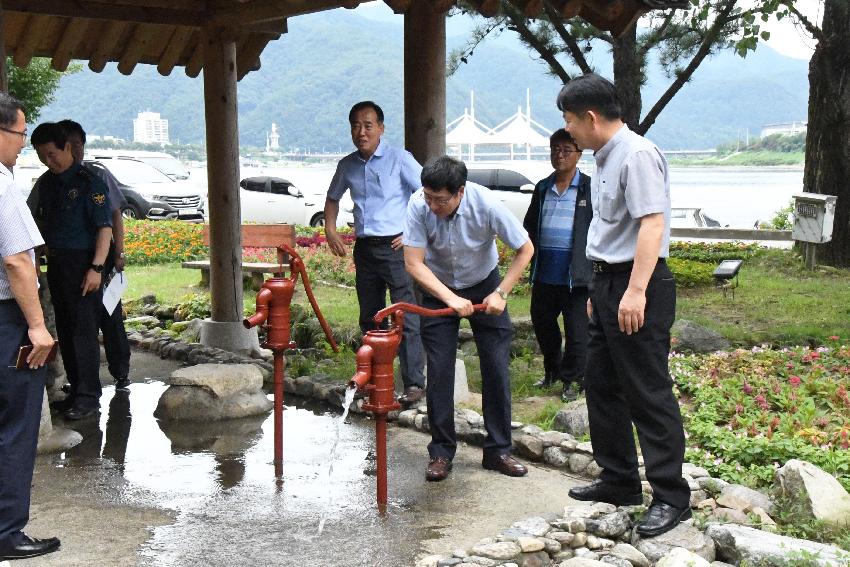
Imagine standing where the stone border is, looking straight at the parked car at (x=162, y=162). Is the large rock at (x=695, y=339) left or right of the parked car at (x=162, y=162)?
right

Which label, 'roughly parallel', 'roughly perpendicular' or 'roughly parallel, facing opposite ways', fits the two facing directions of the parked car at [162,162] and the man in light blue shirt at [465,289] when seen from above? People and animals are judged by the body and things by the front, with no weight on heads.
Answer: roughly perpendicular

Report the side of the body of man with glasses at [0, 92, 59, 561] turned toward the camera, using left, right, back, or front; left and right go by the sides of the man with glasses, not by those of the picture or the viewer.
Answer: right

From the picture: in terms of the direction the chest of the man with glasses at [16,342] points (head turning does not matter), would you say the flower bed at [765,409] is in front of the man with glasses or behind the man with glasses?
in front

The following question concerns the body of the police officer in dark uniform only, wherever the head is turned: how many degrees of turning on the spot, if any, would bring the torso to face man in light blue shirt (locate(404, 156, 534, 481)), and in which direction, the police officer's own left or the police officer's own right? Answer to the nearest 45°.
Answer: approximately 90° to the police officer's own left

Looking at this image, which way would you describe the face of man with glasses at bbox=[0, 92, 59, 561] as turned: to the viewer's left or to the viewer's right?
to the viewer's right

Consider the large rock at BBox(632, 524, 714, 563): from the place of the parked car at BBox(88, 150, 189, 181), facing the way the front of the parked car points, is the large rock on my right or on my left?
on my right

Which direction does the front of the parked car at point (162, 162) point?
to the viewer's right
